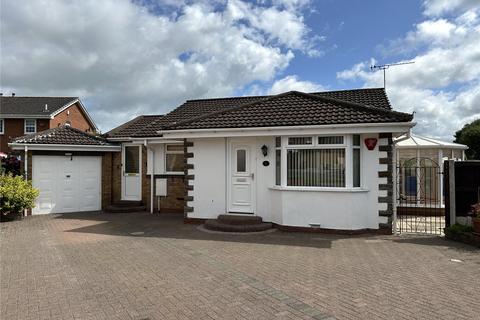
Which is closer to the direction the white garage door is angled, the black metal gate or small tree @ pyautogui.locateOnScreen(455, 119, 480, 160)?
the black metal gate

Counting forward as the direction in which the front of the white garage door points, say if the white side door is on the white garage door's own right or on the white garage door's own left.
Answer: on the white garage door's own left

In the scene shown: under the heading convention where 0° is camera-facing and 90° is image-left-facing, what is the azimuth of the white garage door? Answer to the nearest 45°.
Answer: approximately 0°

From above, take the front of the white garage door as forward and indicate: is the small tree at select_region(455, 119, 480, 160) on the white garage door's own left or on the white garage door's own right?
on the white garage door's own left

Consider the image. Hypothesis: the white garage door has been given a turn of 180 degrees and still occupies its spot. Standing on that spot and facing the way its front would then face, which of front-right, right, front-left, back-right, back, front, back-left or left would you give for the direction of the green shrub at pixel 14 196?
back-left

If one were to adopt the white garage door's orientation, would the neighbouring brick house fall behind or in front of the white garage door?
behind
